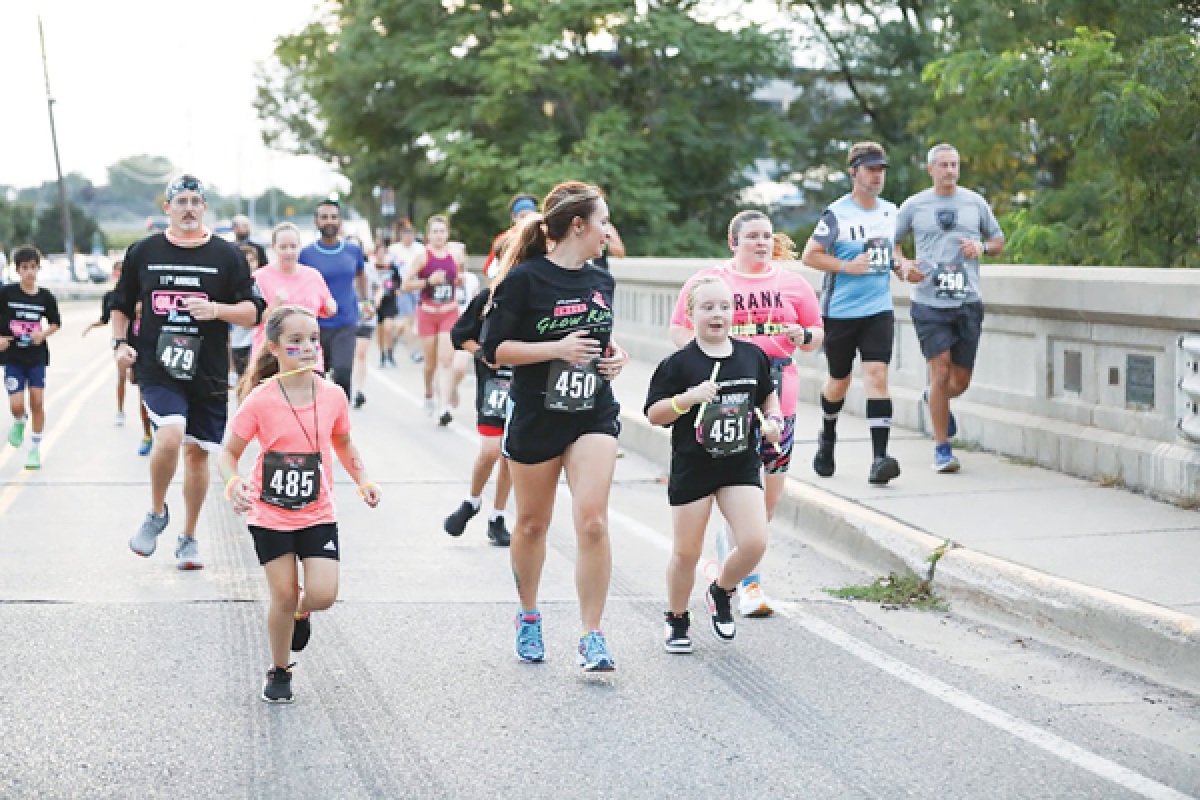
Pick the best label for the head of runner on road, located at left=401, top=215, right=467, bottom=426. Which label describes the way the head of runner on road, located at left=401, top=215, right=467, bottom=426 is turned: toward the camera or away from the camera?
toward the camera

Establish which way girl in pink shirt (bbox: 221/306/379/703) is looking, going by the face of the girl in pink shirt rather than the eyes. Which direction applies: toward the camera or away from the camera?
toward the camera

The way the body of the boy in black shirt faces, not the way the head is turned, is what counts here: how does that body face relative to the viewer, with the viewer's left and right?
facing the viewer

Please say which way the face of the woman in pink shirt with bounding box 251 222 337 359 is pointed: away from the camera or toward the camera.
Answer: toward the camera

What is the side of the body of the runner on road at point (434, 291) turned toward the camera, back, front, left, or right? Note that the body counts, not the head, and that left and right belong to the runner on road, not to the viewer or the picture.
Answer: front

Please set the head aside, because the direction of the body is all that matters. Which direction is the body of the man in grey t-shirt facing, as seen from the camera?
toward the camera

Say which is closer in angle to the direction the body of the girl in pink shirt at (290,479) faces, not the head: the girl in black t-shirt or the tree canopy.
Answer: the girl in black t-shirt

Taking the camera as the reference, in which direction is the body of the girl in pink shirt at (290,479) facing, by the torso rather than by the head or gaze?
toward the camera

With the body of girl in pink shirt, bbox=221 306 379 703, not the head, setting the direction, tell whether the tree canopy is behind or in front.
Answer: behind

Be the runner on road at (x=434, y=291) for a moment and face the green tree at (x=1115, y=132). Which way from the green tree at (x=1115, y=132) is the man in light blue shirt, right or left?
right

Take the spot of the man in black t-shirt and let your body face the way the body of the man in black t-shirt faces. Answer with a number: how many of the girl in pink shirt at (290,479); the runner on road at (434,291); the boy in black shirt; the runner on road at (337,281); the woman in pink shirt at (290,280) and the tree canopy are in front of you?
1

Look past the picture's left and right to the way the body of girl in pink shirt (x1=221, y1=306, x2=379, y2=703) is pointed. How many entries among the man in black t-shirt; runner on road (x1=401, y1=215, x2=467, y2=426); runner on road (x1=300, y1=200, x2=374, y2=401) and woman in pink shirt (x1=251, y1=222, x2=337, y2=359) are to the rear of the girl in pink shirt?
4
